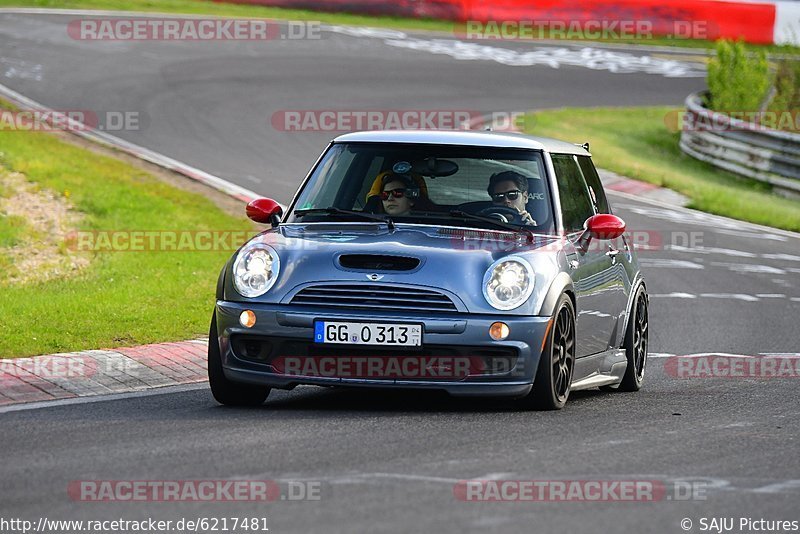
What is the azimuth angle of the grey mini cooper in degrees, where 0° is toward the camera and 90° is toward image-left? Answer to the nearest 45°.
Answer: approximately 0°

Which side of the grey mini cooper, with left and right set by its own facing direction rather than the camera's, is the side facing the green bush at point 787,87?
back

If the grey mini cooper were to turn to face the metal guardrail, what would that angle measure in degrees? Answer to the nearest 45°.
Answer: approximately 180°

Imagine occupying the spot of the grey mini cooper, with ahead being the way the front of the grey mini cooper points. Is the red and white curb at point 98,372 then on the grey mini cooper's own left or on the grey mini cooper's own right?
on the grey mini cooper's own right

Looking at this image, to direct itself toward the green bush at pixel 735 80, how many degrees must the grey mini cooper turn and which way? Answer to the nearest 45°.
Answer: approximately 180°
